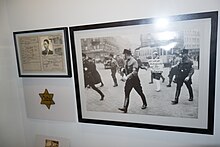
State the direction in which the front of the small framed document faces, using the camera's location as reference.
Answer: facing the viewer and to the left of the viewer

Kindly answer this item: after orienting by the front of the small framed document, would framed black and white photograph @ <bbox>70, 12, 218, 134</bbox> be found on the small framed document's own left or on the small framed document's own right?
on the small framed document's own left
